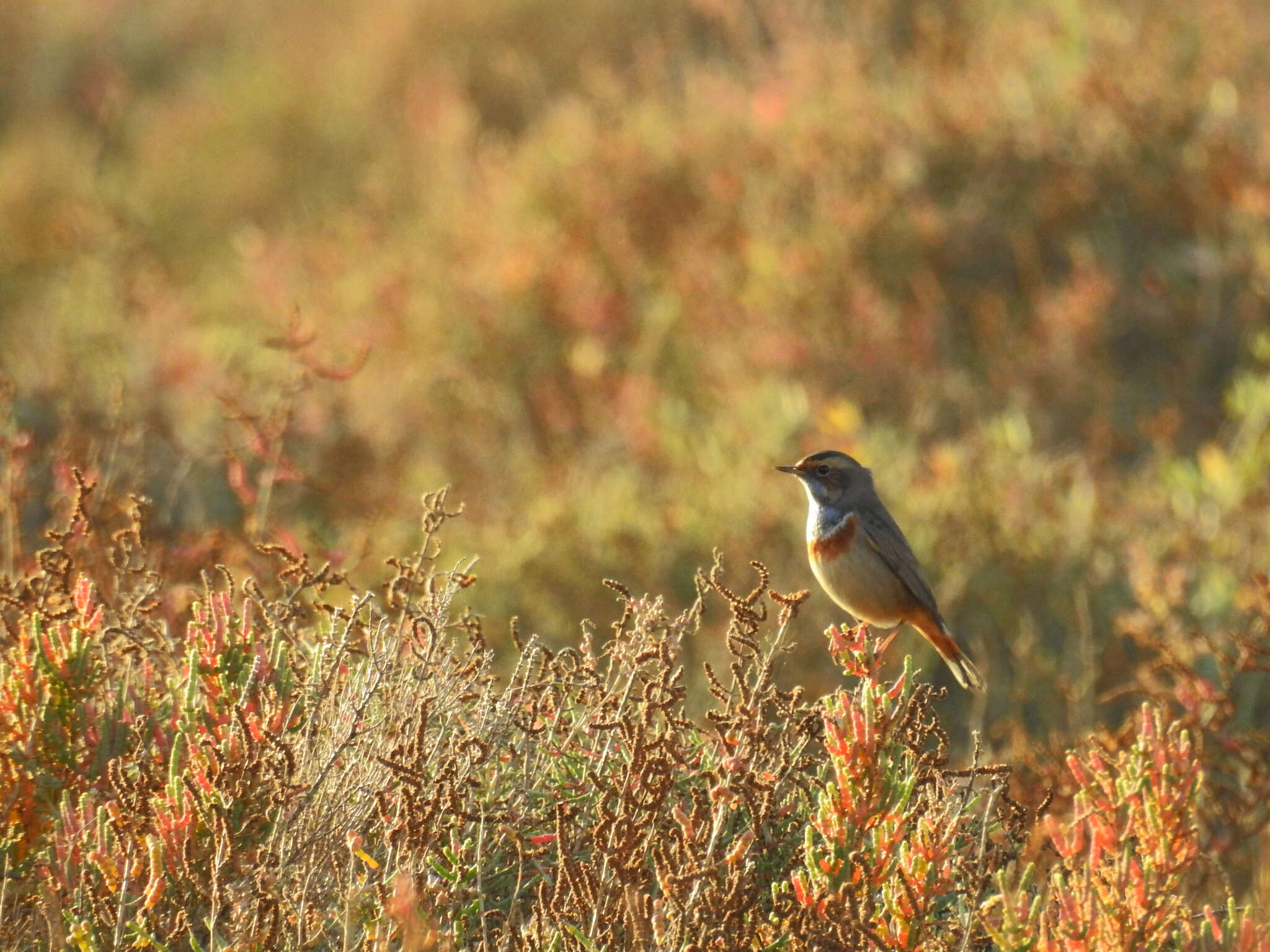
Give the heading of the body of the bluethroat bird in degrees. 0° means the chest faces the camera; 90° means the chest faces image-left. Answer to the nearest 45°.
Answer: approximately 90°
